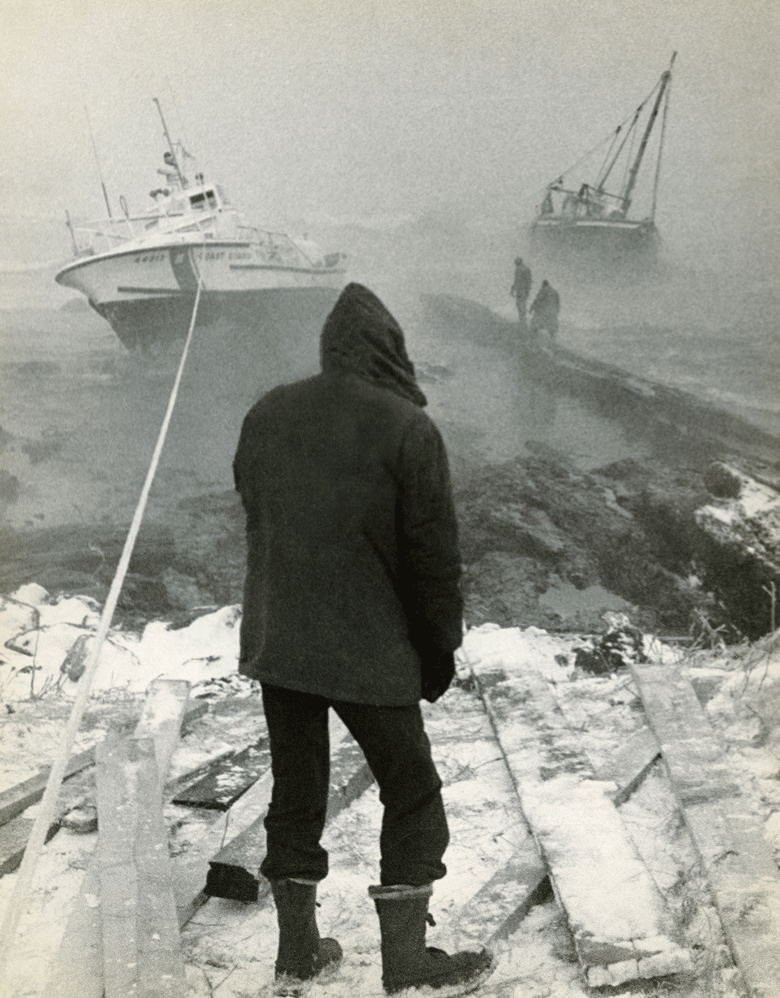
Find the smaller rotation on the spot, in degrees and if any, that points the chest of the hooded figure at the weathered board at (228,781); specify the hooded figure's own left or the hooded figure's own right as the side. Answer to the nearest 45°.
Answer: approximately 90° to the hooded figure's own left

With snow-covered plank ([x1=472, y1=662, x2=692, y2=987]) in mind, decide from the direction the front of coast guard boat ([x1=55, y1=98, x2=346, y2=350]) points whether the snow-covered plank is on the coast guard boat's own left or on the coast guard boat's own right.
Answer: on the coast guard boat's own left

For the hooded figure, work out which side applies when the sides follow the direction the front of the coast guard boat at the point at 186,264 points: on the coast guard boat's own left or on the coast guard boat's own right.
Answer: on the coast guard boat's own left

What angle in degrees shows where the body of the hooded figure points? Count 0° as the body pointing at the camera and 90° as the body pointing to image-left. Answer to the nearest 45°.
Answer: approximately 225°

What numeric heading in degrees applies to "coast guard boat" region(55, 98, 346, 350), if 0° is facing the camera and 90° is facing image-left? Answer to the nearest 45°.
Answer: approximately 45°

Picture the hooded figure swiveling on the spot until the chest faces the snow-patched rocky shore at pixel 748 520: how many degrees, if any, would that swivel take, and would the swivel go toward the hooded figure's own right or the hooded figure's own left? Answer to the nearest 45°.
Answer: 0° — they already face it
